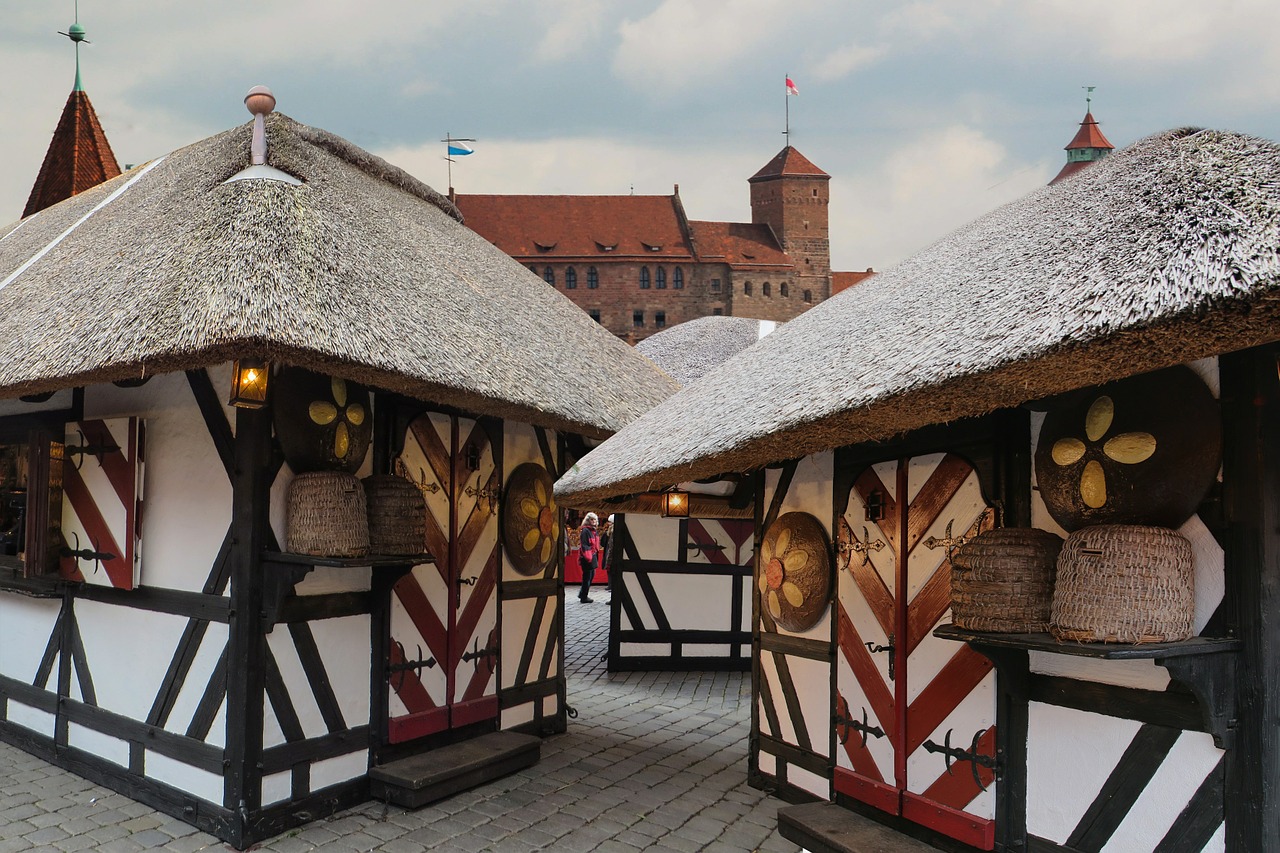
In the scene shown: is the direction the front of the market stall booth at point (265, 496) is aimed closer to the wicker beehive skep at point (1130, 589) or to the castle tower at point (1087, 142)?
the wicker beehive skep

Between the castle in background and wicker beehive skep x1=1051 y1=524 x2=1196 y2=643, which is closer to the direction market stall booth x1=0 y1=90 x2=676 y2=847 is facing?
the wicker beehive skep

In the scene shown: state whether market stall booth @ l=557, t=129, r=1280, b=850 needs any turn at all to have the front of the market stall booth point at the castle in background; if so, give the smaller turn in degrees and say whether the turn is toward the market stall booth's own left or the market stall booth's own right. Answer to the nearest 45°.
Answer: approximately 135° to the market stall booth's own right

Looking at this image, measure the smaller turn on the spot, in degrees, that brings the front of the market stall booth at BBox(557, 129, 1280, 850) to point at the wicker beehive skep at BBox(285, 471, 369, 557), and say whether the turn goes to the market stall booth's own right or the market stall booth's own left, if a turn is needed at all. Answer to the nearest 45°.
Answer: approximately 45° to the market stall booth's own right
